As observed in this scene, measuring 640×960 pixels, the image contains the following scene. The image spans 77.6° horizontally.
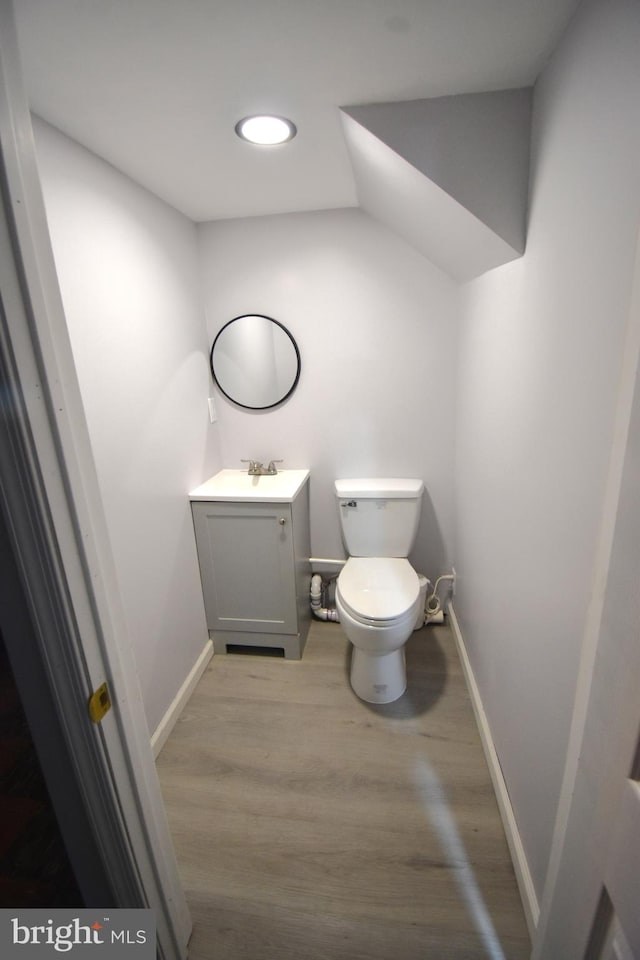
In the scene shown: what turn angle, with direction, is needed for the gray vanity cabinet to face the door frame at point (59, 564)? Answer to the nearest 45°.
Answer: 0° — it already faces it

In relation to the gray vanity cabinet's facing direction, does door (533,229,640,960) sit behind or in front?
in front

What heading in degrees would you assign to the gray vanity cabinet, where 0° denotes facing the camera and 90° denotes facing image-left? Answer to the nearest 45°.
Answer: approximately 0°
